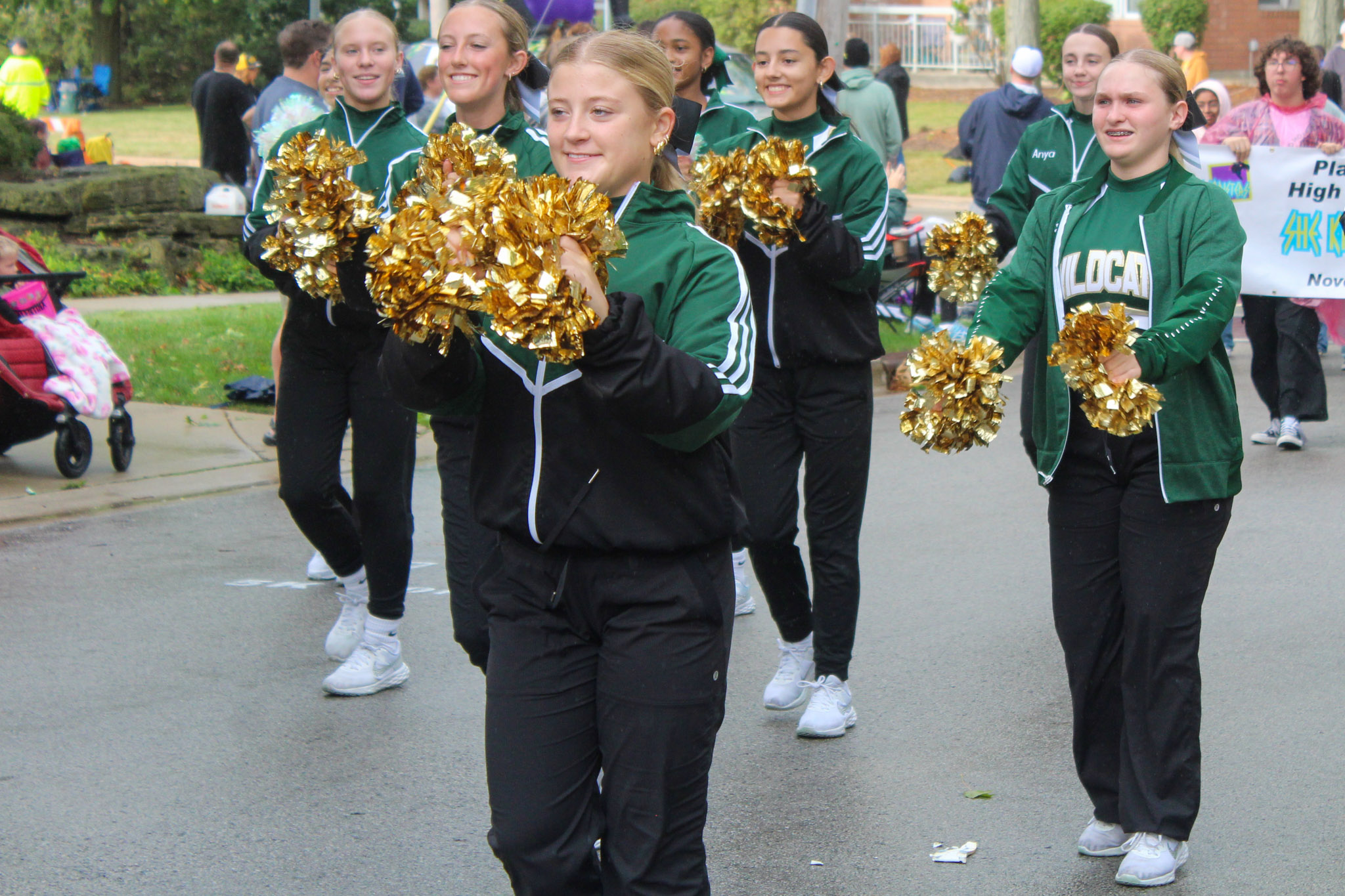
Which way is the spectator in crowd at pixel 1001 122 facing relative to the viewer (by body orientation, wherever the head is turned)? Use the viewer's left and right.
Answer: facing away from the viewer

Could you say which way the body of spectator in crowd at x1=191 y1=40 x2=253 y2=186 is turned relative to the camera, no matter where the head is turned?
away from the camera

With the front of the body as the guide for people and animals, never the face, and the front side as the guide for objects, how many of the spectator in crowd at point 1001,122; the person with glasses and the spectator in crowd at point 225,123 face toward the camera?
1

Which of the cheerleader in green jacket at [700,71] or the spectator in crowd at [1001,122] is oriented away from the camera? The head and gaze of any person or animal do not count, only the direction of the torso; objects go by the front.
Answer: the spectator in crowd

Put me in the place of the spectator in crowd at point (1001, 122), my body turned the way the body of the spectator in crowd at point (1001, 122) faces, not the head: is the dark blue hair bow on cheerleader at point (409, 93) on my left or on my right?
on my left

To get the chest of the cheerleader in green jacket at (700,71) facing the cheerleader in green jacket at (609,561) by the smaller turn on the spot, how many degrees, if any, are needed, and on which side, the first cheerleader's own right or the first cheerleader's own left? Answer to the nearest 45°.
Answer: approximately 45° to the first cheerleader's own left

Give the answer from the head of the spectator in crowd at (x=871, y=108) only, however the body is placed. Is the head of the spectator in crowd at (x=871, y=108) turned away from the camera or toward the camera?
away from the camera

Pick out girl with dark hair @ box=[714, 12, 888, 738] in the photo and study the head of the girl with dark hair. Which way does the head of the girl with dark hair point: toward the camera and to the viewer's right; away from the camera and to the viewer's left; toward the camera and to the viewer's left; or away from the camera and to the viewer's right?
toward the camera and to the viewer's left

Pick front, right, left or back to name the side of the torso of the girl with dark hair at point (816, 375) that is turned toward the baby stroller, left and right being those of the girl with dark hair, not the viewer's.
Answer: right

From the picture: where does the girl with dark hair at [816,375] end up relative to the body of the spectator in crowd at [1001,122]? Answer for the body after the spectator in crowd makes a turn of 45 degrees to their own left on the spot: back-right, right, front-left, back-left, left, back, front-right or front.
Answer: back-left

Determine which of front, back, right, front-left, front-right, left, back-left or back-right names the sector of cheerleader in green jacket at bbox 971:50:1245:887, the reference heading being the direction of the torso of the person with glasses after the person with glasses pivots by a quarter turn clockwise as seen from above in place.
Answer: left

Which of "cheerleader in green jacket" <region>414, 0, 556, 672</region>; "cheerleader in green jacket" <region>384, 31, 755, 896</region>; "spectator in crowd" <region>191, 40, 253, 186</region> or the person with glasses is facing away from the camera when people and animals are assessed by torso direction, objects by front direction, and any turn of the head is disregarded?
the spectator in crowd

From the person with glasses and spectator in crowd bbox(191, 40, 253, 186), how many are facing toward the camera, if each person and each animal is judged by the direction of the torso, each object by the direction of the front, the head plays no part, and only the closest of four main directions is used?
1

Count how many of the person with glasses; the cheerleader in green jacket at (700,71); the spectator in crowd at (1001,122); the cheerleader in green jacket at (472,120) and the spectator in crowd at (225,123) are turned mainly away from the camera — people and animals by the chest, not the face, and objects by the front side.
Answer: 2

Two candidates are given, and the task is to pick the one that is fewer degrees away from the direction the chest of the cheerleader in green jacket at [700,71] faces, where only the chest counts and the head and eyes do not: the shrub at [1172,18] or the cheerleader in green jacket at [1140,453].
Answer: the cheerleader in green jacket
